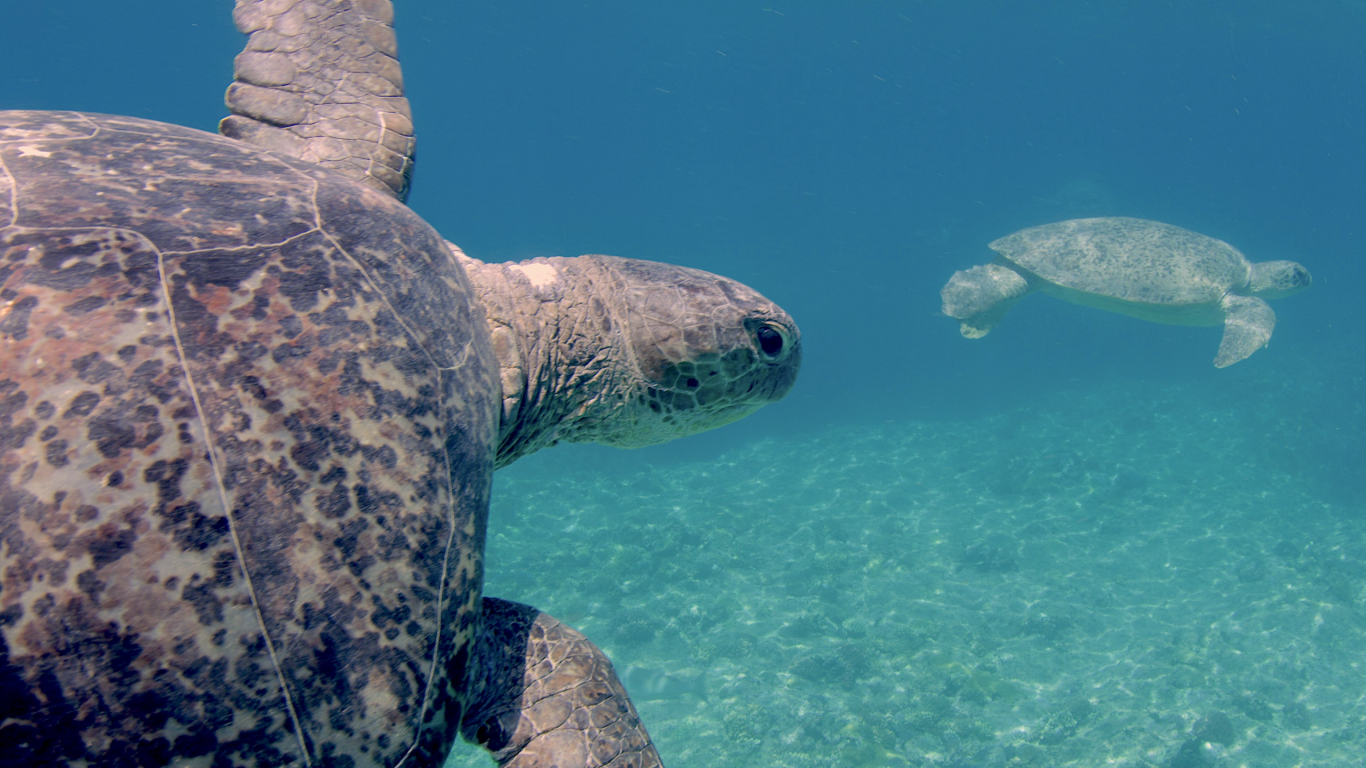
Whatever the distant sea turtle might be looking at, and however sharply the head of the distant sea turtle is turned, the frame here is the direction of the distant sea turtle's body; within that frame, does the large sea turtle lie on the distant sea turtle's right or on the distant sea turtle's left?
on the distant sea turtle's right

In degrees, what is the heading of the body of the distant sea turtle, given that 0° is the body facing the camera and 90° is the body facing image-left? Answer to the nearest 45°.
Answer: approximately 270°
